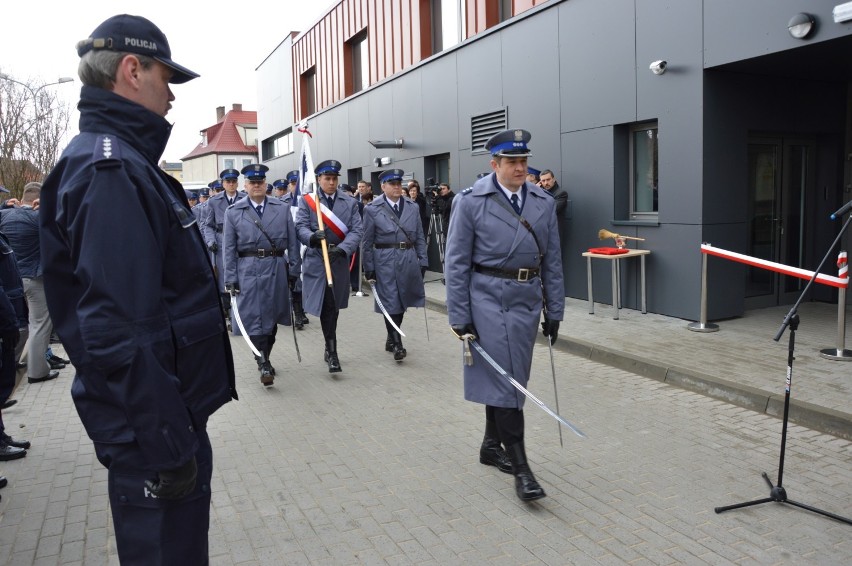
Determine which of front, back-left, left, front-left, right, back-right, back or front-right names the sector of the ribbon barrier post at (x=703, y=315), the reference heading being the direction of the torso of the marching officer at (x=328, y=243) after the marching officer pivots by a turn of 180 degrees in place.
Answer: right

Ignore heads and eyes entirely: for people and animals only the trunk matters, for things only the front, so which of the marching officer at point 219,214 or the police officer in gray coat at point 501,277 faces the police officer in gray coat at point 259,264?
the marching officer

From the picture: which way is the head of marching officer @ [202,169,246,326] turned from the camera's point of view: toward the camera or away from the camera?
toward the camera

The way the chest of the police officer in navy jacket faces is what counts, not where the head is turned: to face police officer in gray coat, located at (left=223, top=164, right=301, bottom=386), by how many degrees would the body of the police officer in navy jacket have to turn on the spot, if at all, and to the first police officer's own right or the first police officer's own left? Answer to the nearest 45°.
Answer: approximately 90° to the first police officer's own left

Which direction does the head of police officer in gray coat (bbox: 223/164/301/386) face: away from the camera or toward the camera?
toward the camera

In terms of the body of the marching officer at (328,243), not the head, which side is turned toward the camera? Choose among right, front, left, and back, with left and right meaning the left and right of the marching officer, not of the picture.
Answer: front

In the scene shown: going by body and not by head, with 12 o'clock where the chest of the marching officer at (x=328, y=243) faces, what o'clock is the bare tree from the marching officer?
The bare tree is roughly at 5 o'clock from the marching officer.

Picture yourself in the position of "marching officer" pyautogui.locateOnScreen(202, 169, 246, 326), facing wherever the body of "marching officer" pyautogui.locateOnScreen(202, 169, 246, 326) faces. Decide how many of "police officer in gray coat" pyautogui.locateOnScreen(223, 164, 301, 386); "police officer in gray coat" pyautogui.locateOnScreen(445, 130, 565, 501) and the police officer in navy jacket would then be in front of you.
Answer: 3

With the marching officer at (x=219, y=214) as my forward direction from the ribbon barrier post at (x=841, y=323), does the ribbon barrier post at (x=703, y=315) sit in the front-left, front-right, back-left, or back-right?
front-right

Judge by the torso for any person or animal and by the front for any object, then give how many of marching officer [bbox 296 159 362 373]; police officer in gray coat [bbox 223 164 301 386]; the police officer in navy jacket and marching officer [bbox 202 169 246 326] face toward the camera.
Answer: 3

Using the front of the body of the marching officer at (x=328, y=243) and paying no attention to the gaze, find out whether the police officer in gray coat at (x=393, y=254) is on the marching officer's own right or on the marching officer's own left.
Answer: on the marching officer's own left

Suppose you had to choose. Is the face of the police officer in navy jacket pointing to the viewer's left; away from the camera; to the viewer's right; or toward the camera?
to the viewer's right

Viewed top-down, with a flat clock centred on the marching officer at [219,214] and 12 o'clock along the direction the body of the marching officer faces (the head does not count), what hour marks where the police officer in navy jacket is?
The police officer in navy jacket is roughly at 12 o'clock from the marching officer.

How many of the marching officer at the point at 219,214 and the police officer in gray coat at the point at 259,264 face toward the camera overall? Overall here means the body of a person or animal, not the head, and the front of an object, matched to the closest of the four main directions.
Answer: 2

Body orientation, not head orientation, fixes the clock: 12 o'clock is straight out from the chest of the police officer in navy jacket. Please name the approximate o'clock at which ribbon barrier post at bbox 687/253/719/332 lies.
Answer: The ribbon barrier post is roughly at 11 o'clock from the police officer in navy jacket.

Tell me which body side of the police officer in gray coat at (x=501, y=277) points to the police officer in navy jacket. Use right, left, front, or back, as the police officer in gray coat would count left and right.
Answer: right

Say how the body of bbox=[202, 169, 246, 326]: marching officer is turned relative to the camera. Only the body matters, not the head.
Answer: toward the camera

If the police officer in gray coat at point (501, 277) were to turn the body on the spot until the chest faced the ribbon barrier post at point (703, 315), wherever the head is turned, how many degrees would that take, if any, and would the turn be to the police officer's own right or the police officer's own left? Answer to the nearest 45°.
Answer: approximately 90° to the police officer's own left

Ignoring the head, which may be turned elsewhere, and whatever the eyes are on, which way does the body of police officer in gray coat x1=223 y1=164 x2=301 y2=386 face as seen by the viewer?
toward the camera

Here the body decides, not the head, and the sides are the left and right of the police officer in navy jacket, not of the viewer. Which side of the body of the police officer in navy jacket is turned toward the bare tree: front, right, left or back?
left

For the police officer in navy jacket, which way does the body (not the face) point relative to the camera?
to the viewer's right
